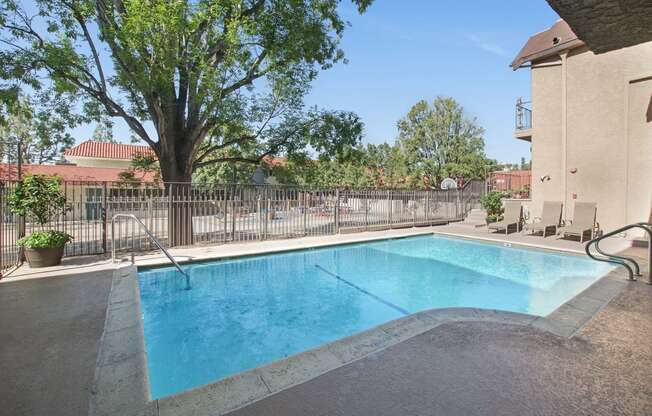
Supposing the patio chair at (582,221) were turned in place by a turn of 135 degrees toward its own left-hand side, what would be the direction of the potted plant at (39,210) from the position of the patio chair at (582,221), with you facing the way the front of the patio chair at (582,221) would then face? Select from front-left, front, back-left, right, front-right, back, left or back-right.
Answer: back-right

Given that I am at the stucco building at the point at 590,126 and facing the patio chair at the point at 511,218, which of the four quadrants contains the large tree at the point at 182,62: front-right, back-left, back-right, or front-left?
front-left

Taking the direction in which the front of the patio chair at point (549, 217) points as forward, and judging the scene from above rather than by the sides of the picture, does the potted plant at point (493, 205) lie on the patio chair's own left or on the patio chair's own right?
on the patio chair's own right

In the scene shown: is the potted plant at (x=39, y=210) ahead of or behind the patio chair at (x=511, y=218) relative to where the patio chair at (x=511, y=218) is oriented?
ahead

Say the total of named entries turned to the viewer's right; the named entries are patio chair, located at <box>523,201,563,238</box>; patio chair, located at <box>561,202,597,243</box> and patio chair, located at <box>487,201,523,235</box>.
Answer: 0

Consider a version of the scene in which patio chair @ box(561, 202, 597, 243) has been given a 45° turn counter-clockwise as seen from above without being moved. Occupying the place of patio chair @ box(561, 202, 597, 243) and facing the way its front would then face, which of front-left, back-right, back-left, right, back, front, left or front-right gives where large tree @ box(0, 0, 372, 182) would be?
front-right

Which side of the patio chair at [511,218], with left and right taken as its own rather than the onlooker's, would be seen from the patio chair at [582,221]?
left

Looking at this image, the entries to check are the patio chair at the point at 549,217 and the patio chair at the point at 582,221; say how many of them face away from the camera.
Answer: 0

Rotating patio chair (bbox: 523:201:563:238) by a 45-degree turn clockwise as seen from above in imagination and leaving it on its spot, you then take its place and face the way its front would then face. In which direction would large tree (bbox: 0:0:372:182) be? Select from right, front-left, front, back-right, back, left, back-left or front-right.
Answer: front-left

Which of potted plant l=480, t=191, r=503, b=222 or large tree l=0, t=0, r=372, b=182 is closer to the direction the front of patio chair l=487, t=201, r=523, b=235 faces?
the large tree

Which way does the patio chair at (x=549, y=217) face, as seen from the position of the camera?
facing the viewer and to the left of the viewer

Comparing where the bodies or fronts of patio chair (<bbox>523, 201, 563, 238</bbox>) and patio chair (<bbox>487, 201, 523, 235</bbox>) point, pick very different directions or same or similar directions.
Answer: same or similar directions
